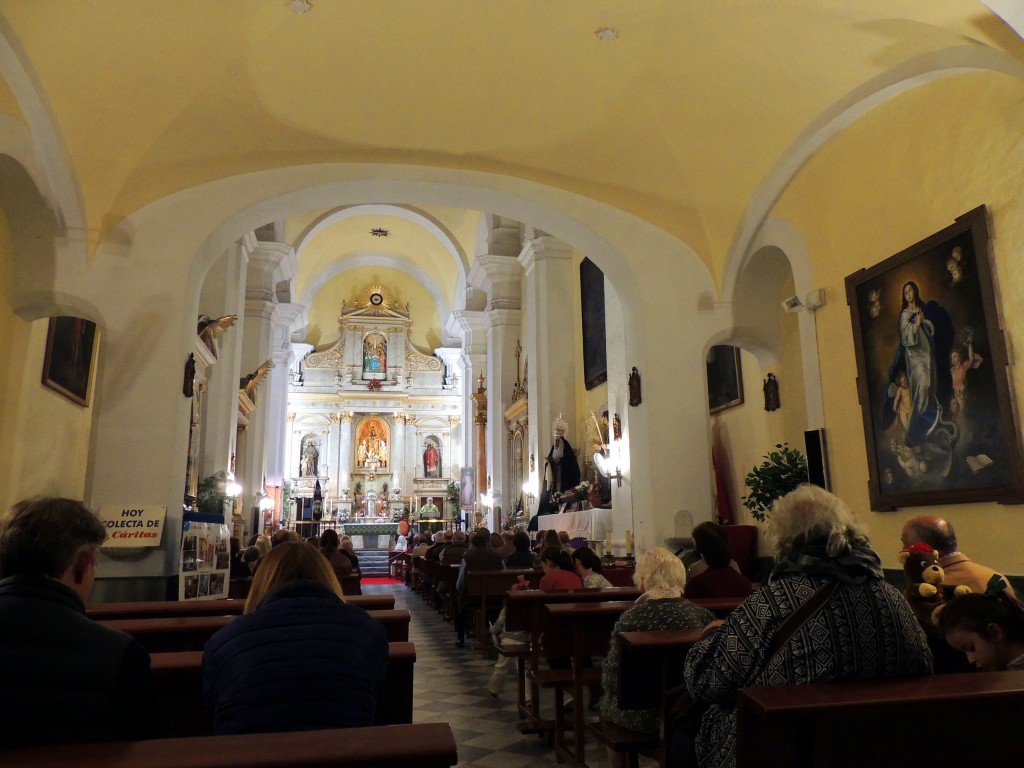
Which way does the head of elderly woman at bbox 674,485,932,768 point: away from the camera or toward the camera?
away from the camera

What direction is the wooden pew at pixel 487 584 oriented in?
away from the camera

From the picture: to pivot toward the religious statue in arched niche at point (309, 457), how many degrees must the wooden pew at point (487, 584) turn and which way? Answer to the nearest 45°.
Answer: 0° — it already faces it

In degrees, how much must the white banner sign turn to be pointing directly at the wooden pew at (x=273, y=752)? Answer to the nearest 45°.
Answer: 0° — it already faces it

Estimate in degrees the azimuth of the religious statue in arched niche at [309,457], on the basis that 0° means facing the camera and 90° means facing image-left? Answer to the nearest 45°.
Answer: approximately 0°

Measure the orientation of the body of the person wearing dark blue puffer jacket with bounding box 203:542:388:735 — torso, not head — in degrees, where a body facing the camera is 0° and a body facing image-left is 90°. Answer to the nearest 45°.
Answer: approximately 180°

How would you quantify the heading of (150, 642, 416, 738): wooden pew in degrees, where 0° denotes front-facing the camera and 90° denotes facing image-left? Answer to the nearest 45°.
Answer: approximately 180°

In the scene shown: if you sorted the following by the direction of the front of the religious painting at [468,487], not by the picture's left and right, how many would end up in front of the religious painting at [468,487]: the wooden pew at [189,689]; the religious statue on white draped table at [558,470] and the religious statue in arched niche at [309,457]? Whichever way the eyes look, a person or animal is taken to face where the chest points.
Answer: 2

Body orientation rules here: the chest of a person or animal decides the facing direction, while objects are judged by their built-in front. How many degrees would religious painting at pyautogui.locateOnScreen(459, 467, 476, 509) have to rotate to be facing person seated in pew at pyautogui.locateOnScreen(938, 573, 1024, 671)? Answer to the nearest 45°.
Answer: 0° — it already faces them

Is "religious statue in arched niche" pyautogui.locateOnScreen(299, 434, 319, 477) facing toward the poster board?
yes

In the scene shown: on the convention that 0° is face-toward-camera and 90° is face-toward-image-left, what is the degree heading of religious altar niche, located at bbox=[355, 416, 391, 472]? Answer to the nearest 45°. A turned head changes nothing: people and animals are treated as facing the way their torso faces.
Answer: approximately 0°

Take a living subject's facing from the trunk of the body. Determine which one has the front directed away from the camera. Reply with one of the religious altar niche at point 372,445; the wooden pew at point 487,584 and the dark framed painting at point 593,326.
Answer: the wooden pew

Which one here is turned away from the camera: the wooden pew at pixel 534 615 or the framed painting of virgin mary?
the wooden pew

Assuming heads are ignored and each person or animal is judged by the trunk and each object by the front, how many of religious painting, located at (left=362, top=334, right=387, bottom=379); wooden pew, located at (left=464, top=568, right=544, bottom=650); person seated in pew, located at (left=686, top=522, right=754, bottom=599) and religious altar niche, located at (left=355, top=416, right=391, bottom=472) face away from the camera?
2

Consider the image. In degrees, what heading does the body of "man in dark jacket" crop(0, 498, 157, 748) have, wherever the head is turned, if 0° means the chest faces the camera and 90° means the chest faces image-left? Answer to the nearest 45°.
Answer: approximately 225°

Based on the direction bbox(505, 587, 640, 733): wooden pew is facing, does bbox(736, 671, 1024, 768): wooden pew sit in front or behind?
behind

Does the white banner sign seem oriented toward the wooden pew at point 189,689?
yes
